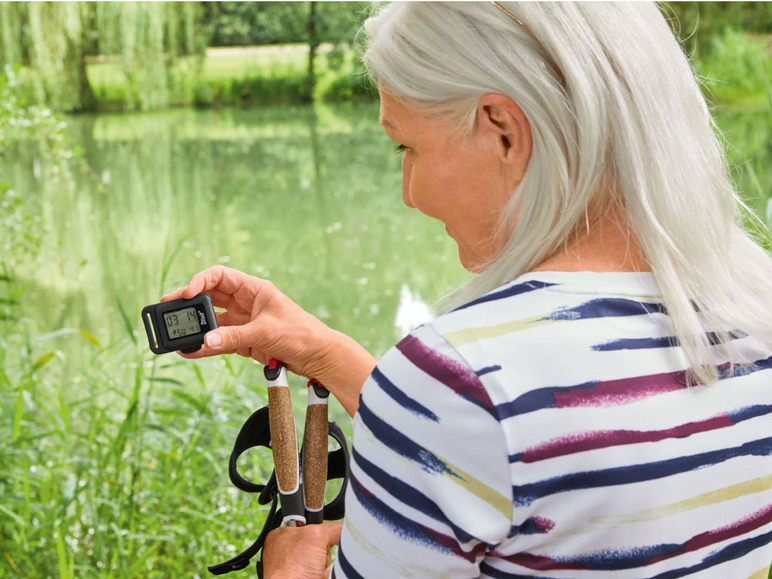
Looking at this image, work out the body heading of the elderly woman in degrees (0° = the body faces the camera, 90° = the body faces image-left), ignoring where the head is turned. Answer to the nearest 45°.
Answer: approximately 135°
